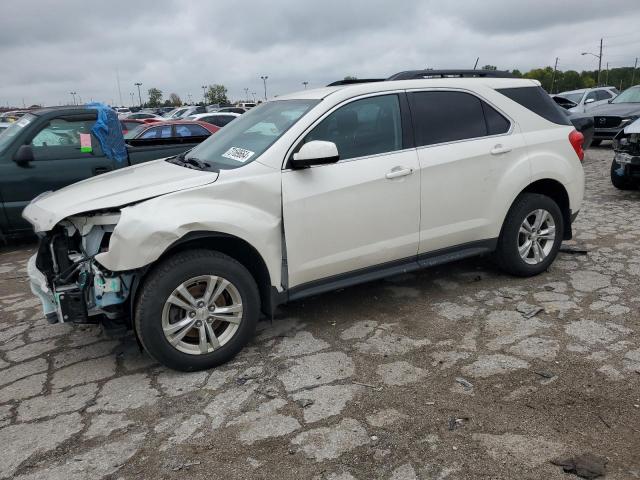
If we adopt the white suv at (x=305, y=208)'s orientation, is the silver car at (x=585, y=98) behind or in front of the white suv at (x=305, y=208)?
behind

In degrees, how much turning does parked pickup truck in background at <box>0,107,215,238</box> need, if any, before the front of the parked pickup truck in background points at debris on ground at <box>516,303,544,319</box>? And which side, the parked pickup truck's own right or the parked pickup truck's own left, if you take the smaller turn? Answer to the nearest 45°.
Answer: approximately 90° to the parked pickup truck's own left

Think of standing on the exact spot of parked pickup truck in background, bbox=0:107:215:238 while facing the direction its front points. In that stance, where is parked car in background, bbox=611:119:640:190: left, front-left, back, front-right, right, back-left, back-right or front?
back-left

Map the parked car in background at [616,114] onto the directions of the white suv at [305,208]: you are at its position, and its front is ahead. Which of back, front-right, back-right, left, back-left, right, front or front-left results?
back

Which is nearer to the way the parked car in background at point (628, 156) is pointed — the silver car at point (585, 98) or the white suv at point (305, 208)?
the white suv

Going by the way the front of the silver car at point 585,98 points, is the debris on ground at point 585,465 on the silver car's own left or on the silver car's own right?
on the silver car's own left

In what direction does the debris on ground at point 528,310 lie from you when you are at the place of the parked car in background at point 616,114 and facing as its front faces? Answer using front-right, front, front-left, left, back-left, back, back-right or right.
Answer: front-left

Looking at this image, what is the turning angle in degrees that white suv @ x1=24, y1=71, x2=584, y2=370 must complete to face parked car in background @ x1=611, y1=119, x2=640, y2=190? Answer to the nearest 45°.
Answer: approximately 180°

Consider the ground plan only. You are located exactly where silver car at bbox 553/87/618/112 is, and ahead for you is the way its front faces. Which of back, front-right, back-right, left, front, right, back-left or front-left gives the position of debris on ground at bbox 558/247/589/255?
front-left

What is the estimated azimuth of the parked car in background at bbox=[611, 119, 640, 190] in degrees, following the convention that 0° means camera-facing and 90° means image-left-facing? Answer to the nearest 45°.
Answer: approximately 45°

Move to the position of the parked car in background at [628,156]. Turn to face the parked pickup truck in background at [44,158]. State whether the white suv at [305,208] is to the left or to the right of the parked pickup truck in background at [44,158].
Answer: left

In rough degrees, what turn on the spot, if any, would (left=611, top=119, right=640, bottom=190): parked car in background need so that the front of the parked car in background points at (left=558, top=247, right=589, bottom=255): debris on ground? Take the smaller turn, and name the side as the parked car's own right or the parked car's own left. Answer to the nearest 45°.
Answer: approximately 45° to the parked car's own left
